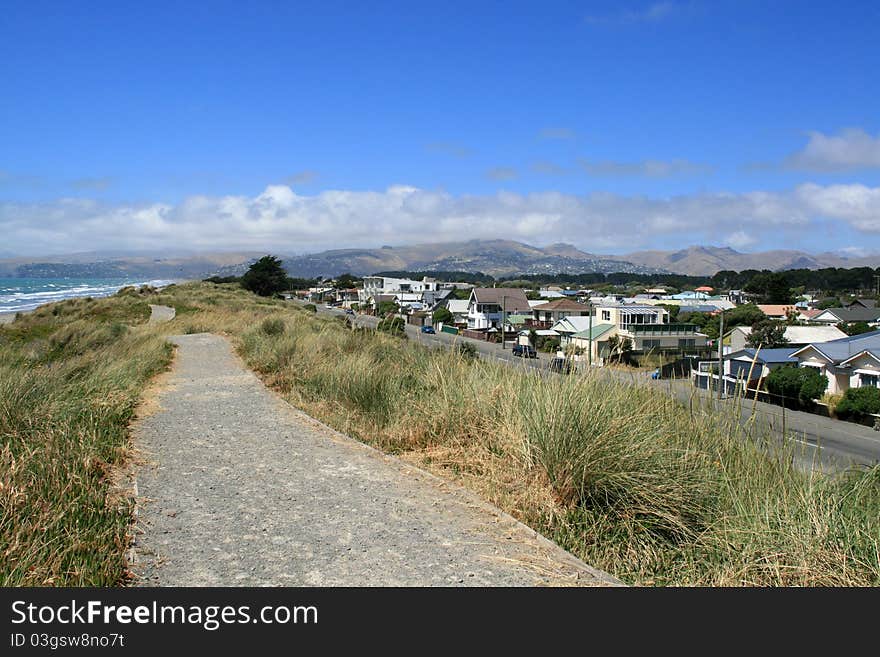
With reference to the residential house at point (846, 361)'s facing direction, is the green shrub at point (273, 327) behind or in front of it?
in front

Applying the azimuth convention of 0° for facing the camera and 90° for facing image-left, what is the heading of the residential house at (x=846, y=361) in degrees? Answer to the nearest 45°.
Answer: approximately 45°

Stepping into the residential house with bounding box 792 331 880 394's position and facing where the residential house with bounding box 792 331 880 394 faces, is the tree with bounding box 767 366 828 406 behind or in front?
in front

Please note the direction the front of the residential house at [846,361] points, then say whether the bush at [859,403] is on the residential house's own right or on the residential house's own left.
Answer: on the residential house's own left

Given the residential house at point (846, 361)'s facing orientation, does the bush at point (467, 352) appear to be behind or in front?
in front
